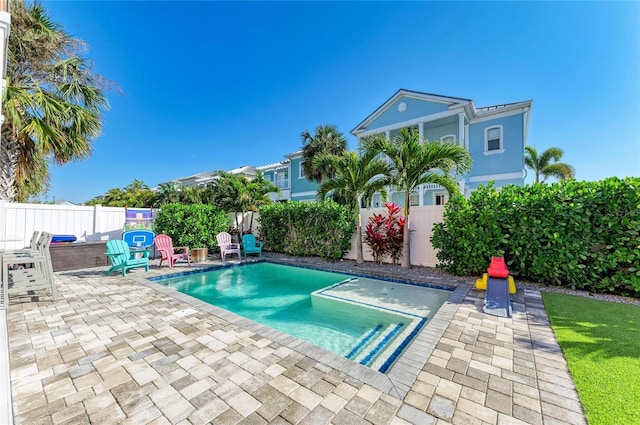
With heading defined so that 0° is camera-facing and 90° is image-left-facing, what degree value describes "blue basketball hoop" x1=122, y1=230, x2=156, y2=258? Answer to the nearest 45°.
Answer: approximately 0°

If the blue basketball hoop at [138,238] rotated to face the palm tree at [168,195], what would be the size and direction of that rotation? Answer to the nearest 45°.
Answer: approximately 180°

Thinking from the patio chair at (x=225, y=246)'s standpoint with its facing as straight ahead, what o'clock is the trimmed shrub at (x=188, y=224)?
The trimmed shrub is roughly at 5 o'clock from the patio chair.

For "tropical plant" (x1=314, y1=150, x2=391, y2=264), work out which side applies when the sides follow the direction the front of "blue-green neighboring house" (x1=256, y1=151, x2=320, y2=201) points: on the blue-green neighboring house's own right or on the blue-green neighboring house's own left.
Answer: on the blue-green neighboring house's own left

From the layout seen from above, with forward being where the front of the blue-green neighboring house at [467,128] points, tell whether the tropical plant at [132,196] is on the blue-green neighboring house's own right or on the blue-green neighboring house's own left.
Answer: on the blue-green neighboring house's own right
